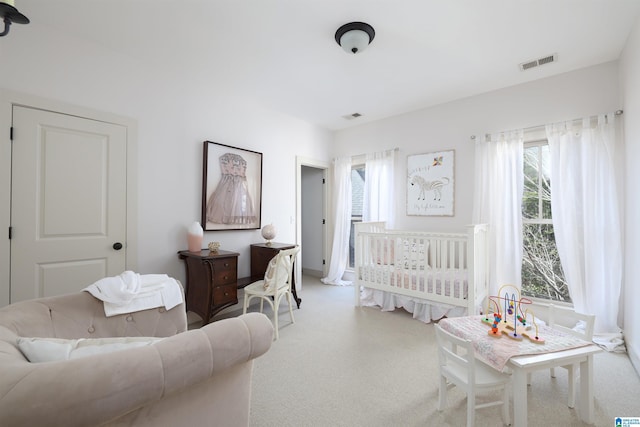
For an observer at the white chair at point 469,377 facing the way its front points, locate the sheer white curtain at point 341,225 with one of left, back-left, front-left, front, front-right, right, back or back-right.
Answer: left

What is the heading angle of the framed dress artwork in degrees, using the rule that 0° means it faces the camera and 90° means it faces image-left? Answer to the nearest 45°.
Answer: approximately 315°

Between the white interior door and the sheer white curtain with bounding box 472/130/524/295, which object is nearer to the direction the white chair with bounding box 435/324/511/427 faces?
the sheer white curtain

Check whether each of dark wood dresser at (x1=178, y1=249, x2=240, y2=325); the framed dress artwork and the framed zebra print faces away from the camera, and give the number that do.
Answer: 0

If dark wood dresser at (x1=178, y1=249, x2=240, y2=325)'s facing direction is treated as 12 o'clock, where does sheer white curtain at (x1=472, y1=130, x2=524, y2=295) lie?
The sheer white curtain is roughly at 11 o'clock from the dark wood dresser.

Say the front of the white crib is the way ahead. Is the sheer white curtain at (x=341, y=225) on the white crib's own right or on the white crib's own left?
on the white crib's own right

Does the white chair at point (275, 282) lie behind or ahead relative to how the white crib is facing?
ahead

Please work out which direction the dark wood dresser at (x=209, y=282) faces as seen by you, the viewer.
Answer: facing the viewer and to the right of the viewer

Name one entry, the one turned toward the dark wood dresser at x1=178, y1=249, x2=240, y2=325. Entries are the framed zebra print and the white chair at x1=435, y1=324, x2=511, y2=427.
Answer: the framed zebra print

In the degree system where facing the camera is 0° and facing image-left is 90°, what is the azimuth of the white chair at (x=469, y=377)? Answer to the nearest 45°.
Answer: approximately 225°

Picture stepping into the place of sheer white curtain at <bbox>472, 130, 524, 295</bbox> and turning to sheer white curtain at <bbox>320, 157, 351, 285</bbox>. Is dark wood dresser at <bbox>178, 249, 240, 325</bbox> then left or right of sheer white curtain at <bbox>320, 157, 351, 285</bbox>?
left

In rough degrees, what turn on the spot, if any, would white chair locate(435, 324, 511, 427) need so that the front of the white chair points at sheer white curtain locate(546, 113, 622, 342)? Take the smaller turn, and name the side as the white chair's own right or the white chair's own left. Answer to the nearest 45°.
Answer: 0° — it already faces it

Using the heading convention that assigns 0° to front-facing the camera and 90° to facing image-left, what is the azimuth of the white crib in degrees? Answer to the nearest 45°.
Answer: approximately 45°

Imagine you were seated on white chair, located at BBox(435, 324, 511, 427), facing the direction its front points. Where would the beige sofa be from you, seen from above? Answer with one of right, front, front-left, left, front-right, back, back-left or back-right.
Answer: back

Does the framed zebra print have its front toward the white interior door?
yes

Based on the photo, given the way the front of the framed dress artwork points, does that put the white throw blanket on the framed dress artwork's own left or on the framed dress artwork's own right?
on the framed dress artwork's own right

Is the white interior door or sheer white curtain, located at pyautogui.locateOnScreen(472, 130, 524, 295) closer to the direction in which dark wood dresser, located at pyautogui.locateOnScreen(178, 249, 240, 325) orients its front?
the sheer white curtain

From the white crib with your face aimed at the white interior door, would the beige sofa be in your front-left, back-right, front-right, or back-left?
front-left

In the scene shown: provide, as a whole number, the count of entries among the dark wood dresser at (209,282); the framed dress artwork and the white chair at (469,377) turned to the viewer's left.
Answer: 0
